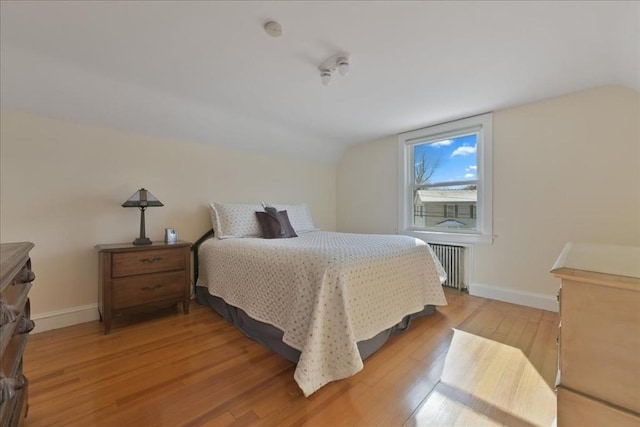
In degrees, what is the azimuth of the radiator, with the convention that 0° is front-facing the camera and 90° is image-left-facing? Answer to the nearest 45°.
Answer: approximately 45°

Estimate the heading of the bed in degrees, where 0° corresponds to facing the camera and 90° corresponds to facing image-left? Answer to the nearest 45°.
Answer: approximately 315°

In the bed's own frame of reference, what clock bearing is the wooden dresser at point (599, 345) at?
The wooden dresser is roughly at 12 o'clock from the bed.

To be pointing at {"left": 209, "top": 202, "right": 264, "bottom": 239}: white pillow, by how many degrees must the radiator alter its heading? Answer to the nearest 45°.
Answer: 0° — it already faces it
